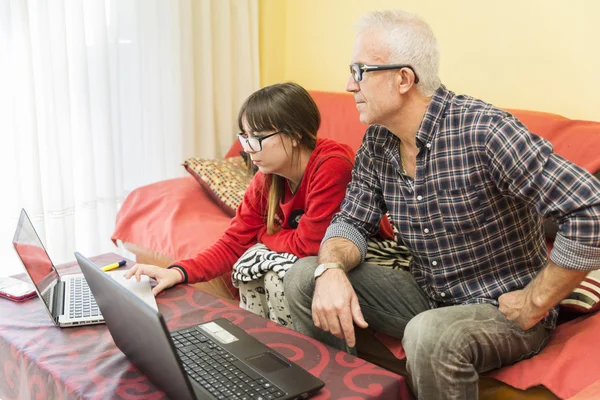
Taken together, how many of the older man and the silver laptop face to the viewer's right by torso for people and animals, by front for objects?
1

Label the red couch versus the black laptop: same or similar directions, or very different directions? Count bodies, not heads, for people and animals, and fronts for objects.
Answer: very different directions

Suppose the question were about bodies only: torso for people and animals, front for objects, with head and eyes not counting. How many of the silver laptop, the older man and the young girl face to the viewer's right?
1

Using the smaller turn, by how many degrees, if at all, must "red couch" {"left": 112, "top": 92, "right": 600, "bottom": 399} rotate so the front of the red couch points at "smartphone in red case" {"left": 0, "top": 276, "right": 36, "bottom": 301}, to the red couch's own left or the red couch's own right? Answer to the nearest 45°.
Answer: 0° — it already faces it

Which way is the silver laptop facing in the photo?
to the viewer's right

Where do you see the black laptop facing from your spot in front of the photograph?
facing away from the viewer and to the right of the viewer

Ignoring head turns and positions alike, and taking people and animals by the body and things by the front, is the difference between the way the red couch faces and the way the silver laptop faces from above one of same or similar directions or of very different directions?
very different directions

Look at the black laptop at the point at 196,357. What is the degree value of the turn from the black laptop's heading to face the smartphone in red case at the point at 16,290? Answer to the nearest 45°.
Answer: approximately 90° to its left

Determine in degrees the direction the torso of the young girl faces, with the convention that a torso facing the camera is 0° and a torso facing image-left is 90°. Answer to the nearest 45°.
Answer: approximately 45°

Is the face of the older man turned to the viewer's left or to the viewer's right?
to the viewer's left
